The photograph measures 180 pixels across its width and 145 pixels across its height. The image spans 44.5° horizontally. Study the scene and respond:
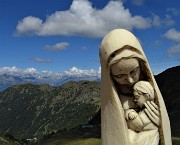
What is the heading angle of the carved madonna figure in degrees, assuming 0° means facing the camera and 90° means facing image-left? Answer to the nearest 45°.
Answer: approximately 315°
